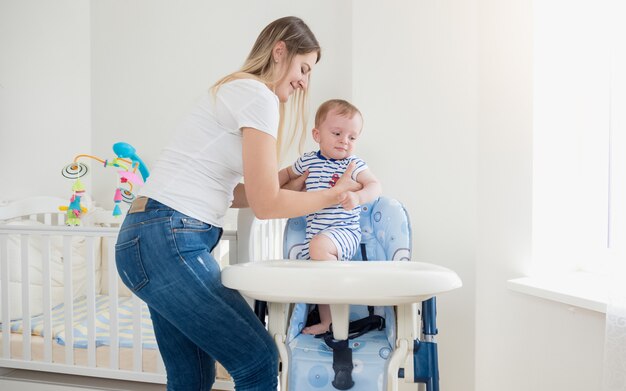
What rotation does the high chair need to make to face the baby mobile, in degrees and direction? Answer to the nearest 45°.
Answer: approximately 135° to its right

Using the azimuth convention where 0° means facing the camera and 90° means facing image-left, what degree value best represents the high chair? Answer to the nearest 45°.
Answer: approximately 0°

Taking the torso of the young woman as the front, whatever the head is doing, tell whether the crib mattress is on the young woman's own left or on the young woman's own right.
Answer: on the young woman's own left

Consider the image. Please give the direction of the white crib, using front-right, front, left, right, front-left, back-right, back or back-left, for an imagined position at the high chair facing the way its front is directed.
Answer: back-right

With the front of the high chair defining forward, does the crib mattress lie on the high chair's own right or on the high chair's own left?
on the high chair's own right

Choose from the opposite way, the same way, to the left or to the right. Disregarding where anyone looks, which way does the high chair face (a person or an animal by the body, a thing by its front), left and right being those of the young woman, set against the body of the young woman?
to the right

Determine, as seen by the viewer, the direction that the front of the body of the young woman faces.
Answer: to the viewer's right

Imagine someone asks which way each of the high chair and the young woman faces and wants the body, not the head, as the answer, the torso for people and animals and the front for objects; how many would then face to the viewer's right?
1
